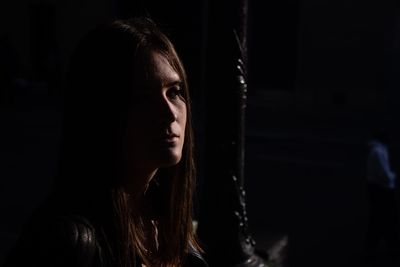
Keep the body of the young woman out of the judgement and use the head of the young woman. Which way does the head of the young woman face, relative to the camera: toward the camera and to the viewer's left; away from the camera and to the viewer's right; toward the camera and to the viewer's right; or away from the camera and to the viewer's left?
toward the camera and to the viewer's right

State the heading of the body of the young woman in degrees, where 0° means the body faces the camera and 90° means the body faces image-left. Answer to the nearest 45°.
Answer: approximately 315°
